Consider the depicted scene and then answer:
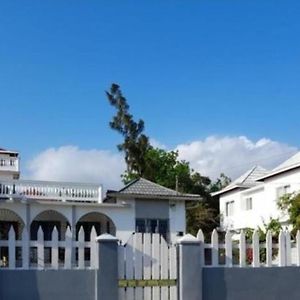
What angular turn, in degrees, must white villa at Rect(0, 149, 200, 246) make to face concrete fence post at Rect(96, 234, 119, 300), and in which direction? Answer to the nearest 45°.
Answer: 0° — it already faces it

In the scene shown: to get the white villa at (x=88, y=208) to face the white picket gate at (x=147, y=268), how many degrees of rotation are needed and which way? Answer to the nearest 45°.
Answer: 0° — it already faces it

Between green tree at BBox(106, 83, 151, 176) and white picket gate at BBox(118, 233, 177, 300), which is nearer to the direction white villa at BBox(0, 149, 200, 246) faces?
the white picket gate

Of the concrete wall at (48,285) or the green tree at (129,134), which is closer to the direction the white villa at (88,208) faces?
the concrete wall

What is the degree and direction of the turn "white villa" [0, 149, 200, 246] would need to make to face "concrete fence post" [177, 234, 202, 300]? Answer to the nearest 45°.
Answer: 0° — it already faces it

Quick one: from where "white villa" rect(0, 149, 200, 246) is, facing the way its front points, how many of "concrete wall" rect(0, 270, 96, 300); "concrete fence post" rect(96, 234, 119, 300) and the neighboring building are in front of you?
2

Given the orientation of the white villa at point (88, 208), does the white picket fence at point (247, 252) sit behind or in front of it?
in front

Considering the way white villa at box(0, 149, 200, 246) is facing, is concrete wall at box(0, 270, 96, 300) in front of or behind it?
in front

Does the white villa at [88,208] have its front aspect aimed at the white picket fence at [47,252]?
yes

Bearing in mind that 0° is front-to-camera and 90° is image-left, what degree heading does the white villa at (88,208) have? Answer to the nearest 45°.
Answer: approximately 0°

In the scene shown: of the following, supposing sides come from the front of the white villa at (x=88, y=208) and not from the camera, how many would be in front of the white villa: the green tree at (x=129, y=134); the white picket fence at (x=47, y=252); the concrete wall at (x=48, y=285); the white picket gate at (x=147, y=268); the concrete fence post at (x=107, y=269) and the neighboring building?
4

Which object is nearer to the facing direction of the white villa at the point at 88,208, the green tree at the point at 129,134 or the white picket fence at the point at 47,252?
the white picket fence
